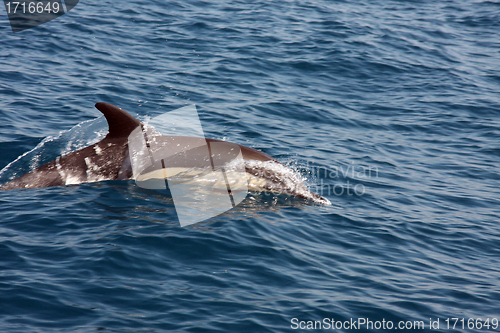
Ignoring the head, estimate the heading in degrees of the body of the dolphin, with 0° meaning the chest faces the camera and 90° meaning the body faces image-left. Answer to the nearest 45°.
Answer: approximately 270°
